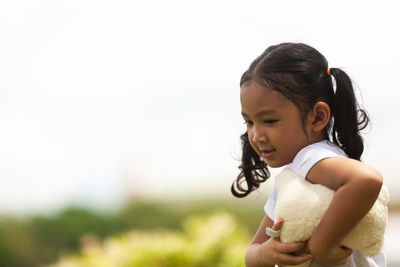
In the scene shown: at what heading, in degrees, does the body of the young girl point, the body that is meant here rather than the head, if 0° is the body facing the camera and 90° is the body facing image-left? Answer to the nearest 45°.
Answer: approximately 45°
